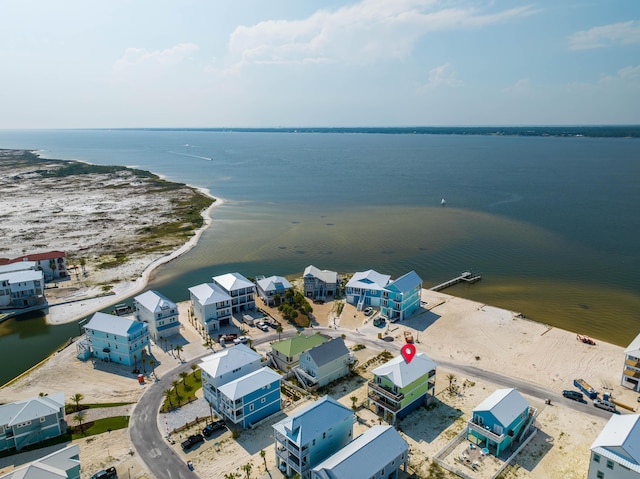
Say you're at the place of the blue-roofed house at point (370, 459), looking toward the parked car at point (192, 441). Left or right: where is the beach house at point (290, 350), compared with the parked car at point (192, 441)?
right

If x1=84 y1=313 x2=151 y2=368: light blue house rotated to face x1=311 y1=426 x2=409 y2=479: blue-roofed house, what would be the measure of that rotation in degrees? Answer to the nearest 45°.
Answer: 0° — it already faces it

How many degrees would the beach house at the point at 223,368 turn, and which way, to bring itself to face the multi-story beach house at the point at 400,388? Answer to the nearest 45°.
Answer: approximately 135° to its left

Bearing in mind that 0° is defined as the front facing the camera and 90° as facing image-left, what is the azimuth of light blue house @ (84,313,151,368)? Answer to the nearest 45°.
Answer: approximately 315°
